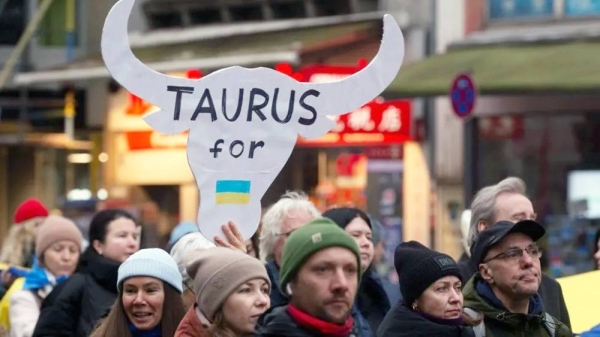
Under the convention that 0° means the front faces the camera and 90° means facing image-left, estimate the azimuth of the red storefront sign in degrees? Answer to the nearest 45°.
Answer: approximately 0°

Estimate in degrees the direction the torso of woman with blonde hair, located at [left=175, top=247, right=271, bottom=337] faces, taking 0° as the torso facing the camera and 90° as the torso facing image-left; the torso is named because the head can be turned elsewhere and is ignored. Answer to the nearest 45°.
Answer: approximately 315°

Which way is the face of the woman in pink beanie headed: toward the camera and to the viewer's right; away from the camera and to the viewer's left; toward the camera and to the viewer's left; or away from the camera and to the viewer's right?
toward the camera and to the viewer's right

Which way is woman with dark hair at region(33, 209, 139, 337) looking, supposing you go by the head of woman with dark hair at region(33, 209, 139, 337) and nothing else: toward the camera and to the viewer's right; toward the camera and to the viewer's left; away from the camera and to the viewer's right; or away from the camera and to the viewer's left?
toward the camera and to the viewer's right

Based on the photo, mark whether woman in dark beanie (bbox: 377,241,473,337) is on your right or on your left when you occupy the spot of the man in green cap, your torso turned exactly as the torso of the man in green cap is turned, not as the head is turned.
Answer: on your left

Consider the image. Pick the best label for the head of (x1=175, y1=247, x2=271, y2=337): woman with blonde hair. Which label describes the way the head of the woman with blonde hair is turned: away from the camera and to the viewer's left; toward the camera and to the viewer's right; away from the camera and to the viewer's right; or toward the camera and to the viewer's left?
toward the camera and to the viewer's right

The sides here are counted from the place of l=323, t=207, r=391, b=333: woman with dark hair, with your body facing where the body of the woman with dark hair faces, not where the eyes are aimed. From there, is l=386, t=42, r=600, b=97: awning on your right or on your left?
on your left
